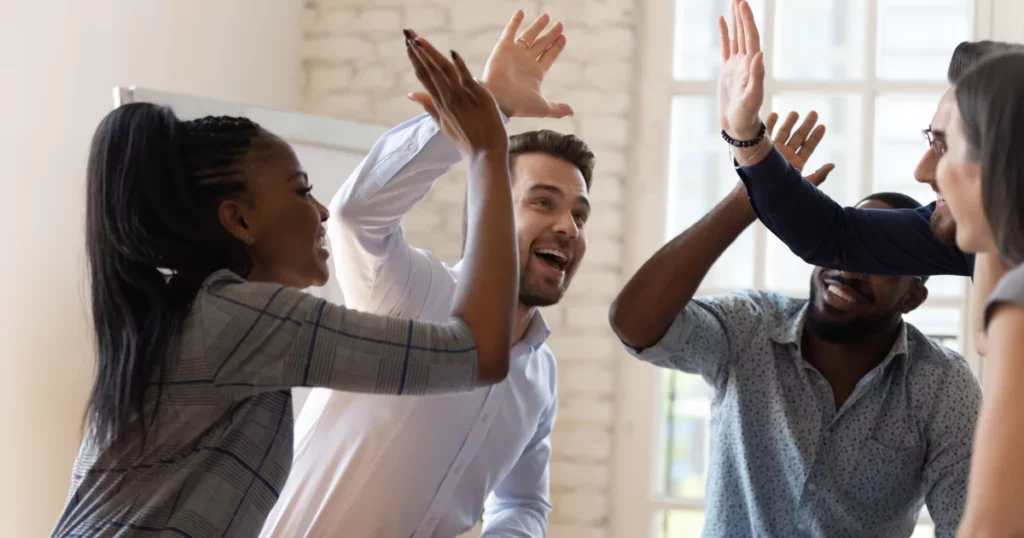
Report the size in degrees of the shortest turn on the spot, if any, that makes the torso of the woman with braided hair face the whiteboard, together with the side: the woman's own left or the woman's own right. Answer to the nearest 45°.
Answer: approximately 45° to the woman's own left

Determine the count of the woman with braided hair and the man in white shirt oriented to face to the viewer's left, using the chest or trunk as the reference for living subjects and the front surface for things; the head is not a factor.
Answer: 0

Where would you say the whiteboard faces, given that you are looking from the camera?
facing the viewer and to the right of the viewer

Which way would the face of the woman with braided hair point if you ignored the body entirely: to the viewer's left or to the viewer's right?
to the viewer's right

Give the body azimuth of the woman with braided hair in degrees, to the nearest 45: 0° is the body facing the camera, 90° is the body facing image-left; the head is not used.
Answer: approximately 225°

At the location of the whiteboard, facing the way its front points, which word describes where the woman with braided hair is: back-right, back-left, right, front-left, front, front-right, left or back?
front-right
